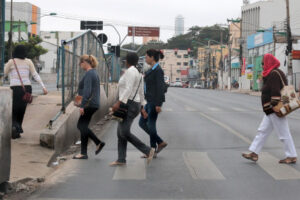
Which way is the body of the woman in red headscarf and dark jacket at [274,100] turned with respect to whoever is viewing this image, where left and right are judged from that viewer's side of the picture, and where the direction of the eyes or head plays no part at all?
facing to the left of the viewer

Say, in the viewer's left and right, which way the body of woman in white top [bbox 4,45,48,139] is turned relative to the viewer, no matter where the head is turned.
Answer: facing away from the viewer

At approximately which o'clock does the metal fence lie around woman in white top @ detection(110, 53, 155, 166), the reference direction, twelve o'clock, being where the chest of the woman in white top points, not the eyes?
The metal fence is roughly at 1 o'clock from the woman in white top.

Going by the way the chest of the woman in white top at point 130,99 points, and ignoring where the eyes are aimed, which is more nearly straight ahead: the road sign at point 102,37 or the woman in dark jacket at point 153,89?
the road sign

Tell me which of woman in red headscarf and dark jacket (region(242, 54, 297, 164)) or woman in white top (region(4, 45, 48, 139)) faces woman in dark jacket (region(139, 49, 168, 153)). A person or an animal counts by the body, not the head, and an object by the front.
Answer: the woman in red headscarf and dark jacket

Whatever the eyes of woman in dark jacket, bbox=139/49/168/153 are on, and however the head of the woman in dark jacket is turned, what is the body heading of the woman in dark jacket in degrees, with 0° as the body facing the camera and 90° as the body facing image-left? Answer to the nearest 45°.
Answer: approximately 90°

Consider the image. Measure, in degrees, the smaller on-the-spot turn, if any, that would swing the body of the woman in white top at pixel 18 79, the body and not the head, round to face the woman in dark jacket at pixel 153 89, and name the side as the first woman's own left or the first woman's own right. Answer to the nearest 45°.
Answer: approximately 135° to the first woman's own right

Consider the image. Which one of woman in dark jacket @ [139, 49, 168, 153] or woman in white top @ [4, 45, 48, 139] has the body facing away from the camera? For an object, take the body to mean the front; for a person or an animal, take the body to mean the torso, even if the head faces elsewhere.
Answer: the woman in white top

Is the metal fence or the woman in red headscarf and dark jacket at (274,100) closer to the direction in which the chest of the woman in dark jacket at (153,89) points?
the metal fence

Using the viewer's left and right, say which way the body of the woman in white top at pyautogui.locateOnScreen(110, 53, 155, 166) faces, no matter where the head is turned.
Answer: facing away from the viewer and to the left of the viewer

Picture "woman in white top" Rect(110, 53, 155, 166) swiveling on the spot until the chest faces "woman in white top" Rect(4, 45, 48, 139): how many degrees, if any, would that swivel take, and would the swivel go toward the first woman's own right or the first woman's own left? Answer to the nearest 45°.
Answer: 0° — they already face them
